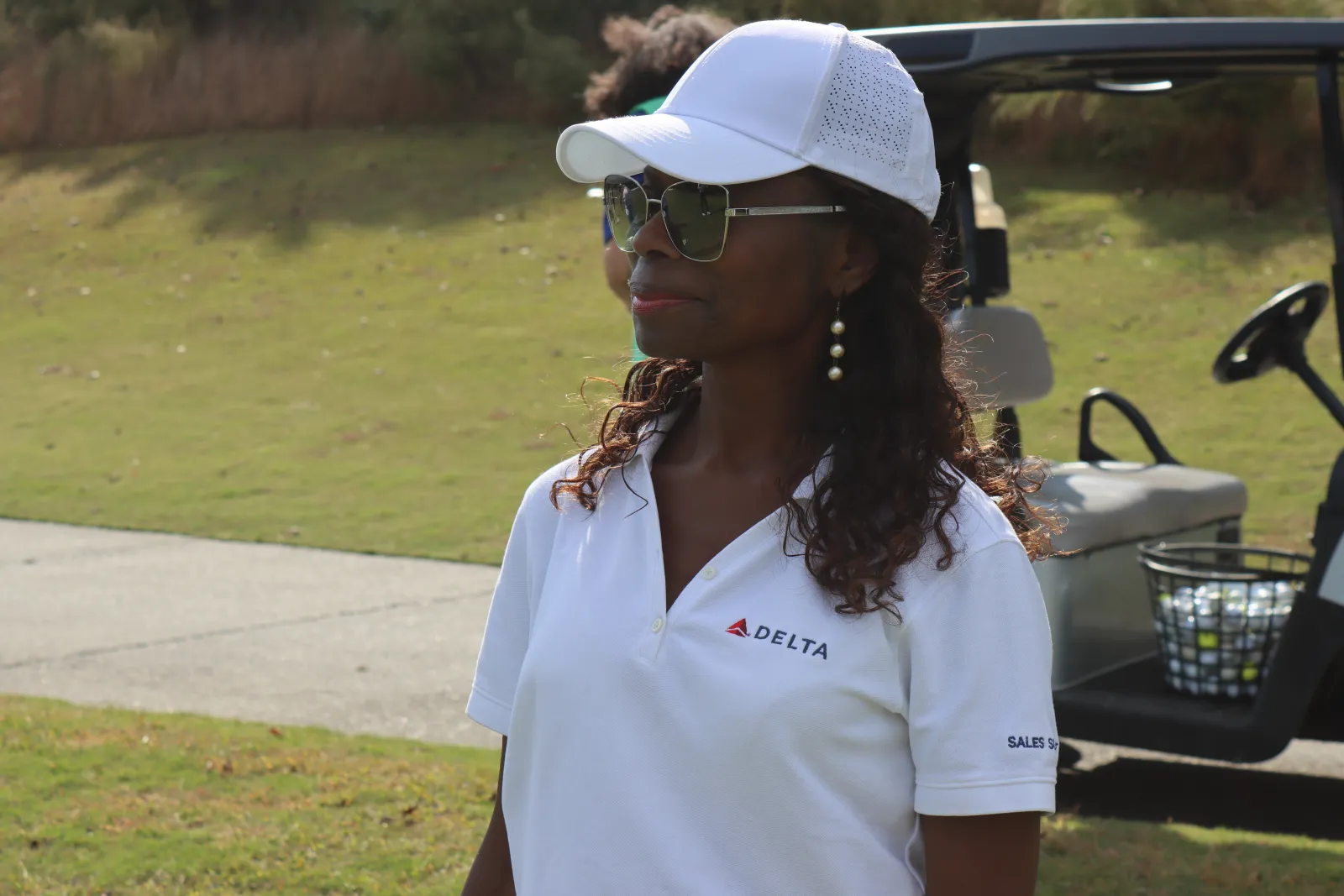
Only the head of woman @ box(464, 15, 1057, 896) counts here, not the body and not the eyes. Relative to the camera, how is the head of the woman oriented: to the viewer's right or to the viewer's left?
to the viewer's left

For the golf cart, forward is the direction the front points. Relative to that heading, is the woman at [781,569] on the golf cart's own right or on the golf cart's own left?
on the golf cart's own right

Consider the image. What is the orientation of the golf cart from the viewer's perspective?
to the viewer's right

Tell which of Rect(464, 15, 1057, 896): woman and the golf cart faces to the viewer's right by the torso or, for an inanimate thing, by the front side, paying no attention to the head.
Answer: the golf cart

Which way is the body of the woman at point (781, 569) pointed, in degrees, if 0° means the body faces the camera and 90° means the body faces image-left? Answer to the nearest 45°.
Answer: approximately 45°

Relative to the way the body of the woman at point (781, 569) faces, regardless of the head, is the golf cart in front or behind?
behind
